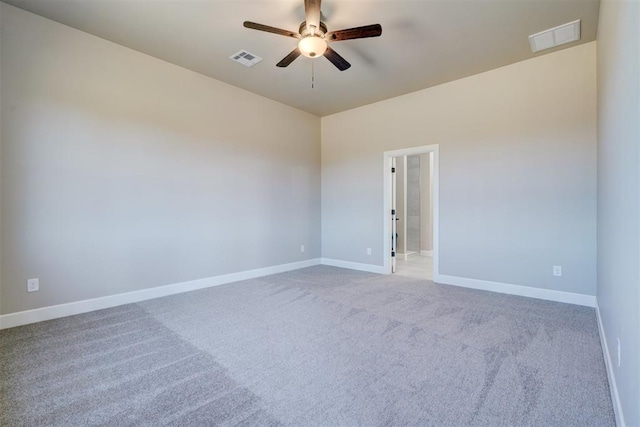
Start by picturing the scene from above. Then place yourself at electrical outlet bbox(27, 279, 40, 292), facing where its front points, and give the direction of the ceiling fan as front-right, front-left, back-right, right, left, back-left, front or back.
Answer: front-left

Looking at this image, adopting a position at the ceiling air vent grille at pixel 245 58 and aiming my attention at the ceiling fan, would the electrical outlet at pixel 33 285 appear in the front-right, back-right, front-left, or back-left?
back-right

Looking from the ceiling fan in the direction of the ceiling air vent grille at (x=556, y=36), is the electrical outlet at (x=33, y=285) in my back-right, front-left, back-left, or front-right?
back-left
